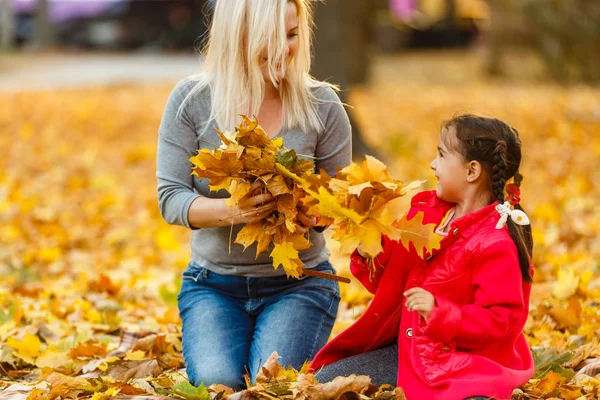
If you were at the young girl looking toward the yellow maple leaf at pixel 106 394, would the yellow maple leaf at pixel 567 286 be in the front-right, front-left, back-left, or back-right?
back-right

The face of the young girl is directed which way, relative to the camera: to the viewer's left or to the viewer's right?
to the viewer's left

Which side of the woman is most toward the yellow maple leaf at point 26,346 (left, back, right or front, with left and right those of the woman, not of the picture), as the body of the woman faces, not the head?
right

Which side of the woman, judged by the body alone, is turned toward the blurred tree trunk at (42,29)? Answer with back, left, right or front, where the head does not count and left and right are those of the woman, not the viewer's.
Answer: back

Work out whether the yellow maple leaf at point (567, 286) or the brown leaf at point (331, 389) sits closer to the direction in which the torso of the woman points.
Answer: the brown leaf

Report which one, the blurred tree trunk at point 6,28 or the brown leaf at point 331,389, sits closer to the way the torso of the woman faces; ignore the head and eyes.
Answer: the brown leaf

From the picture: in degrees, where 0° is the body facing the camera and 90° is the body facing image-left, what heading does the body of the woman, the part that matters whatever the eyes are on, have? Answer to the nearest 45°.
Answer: approximately 0°

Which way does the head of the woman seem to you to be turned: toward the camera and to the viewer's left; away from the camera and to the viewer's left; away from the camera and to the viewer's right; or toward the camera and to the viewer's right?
toward the camera and to the viewer's right

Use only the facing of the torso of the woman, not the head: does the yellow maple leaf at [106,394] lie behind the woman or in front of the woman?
in front

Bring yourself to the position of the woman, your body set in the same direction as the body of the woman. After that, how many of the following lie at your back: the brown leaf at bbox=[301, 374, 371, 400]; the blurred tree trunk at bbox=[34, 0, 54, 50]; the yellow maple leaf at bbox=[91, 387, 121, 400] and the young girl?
1

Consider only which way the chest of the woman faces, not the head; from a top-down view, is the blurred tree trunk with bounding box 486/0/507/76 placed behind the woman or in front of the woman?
behind

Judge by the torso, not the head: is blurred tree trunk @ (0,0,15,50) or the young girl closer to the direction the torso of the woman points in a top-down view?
the young girl

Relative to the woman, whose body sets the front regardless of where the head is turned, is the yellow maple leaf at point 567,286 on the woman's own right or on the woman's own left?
on the woman's own left
